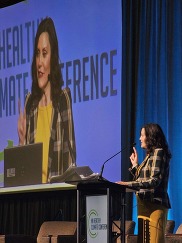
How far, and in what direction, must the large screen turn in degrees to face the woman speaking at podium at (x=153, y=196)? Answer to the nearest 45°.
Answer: approximately 45° to its left

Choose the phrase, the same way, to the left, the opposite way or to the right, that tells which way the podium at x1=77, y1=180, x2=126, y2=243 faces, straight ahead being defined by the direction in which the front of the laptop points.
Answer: the opposite way

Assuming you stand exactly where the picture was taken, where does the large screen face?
facing the viewer and to the left of the viewer

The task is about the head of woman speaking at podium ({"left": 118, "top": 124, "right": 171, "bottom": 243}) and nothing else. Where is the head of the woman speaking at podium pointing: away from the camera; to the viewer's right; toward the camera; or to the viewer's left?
to the viewer's left

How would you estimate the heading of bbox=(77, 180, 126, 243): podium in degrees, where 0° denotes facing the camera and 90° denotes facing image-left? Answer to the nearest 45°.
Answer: approximately 45°

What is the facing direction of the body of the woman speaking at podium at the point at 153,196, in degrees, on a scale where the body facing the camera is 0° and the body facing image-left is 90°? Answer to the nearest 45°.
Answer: approximately 90°

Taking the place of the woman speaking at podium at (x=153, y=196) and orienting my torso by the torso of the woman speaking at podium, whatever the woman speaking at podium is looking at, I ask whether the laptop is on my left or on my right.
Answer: on my right

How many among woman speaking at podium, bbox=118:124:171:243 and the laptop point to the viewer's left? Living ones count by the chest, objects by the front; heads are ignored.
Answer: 1
